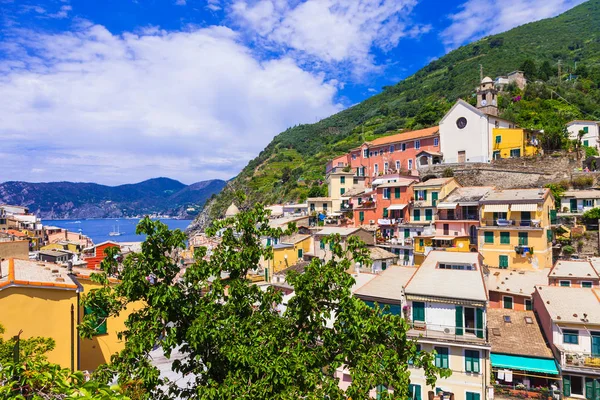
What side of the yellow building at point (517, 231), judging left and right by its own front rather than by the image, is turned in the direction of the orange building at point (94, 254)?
right

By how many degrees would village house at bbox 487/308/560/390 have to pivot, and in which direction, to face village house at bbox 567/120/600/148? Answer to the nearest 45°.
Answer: approximately 180°

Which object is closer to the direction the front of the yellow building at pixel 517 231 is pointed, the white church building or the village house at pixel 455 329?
the village house

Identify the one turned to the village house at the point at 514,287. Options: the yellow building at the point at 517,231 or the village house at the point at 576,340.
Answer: the yellow building

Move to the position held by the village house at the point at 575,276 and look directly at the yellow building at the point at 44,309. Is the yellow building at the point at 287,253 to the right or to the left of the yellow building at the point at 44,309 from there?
right

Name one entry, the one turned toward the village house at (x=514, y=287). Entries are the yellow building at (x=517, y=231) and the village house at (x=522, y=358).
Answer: the yellow building

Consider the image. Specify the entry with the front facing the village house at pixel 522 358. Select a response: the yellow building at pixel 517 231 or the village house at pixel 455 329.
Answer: the yellow building

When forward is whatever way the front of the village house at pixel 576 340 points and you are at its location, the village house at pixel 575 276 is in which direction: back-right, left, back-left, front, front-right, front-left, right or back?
back
